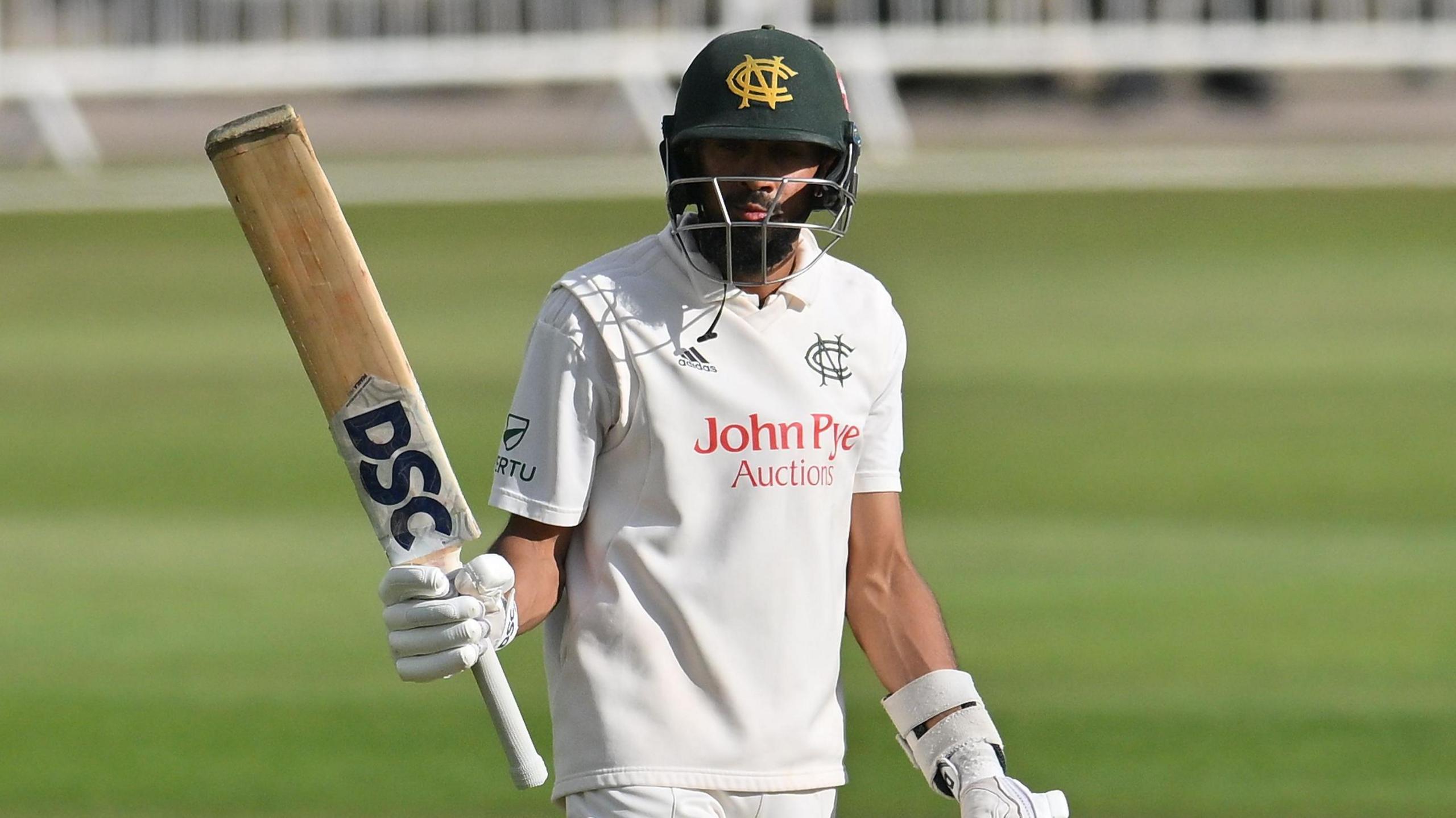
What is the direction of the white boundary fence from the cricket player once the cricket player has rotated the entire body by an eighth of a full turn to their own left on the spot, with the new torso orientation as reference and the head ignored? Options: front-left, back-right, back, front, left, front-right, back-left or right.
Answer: left

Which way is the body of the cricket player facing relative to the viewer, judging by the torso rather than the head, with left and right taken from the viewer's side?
facing the viewer and to the right of the viewer
